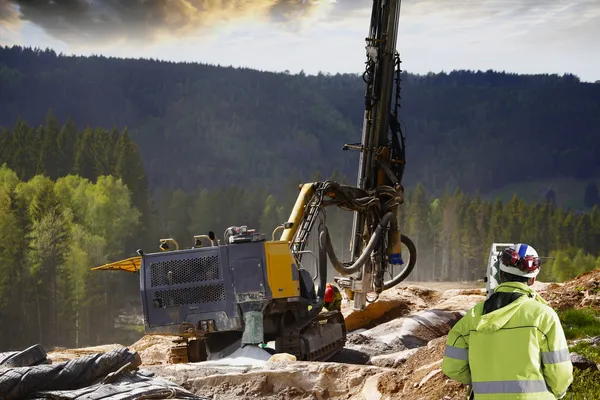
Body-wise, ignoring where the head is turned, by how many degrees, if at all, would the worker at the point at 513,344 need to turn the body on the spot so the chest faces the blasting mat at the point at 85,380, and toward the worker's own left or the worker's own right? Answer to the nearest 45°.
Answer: approximately 45° to the worker's own left

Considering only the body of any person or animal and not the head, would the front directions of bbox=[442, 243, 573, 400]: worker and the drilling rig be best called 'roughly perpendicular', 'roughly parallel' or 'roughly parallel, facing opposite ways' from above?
roughly perpendicular

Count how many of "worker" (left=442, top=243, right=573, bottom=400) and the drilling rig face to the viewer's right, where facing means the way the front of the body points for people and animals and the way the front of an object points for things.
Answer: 1

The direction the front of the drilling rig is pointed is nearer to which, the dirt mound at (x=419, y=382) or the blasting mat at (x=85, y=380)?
the dirt mound

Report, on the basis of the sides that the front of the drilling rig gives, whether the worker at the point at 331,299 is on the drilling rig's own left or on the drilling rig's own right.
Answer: on the drilling rig's own left

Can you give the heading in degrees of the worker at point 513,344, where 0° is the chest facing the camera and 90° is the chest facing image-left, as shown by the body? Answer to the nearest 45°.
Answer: approximately 180°

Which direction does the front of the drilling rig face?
to the viewer's right

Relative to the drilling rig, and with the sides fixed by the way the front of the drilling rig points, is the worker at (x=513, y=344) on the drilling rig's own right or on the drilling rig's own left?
on the drilling rig's own right
